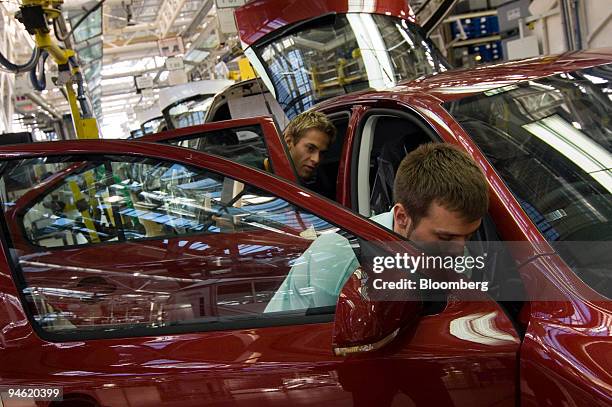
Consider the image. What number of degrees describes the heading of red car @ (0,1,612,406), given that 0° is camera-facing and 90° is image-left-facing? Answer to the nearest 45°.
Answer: approximately 315°

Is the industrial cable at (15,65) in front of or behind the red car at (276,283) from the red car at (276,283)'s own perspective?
behind

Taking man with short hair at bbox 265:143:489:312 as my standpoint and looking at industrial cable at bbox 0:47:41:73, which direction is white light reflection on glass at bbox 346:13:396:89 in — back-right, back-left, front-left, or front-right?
front-right

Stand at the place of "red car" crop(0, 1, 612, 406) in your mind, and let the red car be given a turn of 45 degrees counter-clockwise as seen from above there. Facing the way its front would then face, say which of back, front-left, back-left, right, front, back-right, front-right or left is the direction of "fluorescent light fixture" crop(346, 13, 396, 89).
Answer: left

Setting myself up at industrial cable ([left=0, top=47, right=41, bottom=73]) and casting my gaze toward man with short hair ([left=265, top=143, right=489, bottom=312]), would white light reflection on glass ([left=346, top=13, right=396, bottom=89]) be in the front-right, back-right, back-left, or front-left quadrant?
front-left

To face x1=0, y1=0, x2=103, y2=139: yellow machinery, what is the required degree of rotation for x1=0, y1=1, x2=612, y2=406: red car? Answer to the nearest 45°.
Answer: approximately 135° to its left

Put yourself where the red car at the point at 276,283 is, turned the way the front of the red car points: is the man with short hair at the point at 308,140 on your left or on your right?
on your left
